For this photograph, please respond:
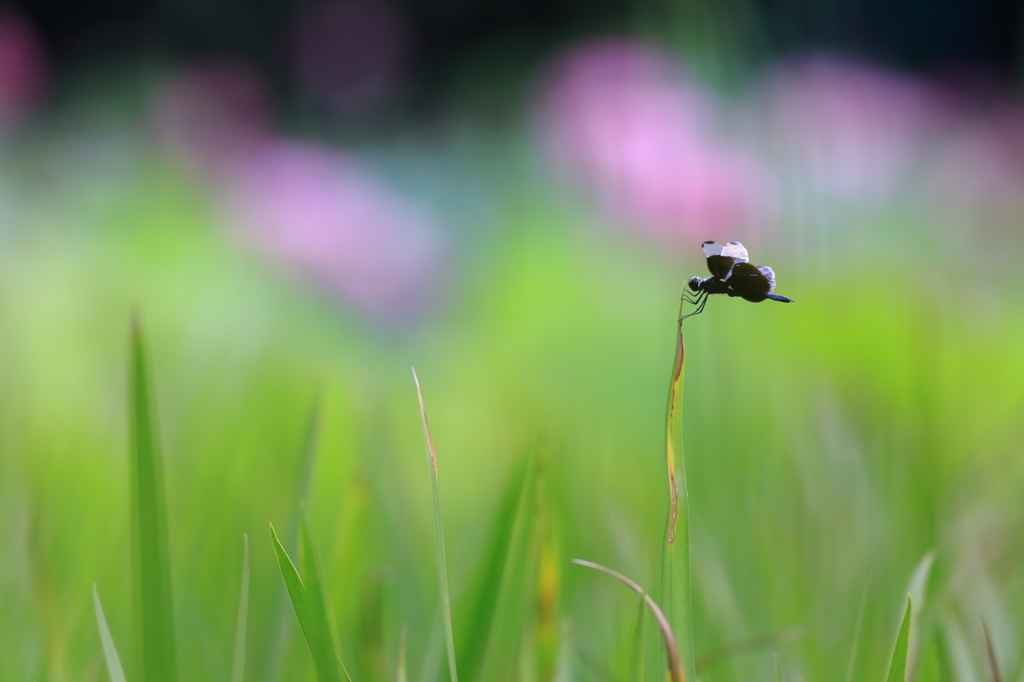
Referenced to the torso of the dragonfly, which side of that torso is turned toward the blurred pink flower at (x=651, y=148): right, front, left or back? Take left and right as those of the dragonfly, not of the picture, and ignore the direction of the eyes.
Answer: right

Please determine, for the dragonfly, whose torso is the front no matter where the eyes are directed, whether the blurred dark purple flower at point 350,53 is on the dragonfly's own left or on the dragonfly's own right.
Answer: on the dragonfly's own right

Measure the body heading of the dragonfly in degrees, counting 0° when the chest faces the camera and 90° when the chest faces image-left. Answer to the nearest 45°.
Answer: approximately 90°

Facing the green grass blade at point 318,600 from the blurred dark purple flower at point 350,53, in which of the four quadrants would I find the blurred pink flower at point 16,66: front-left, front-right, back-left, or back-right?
front-right

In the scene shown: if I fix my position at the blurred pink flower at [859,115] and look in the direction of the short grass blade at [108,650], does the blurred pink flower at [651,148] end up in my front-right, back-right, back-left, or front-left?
front-right

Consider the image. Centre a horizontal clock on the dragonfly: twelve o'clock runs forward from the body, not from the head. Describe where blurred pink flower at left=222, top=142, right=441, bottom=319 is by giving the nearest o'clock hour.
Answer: The blurred pink flower is roughly at 2 o'clock from the dragonfly.

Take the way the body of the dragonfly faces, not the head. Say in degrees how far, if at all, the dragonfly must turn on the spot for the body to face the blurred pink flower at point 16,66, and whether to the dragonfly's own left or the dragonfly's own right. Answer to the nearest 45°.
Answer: approximately 45° to the dragonfly's own right
